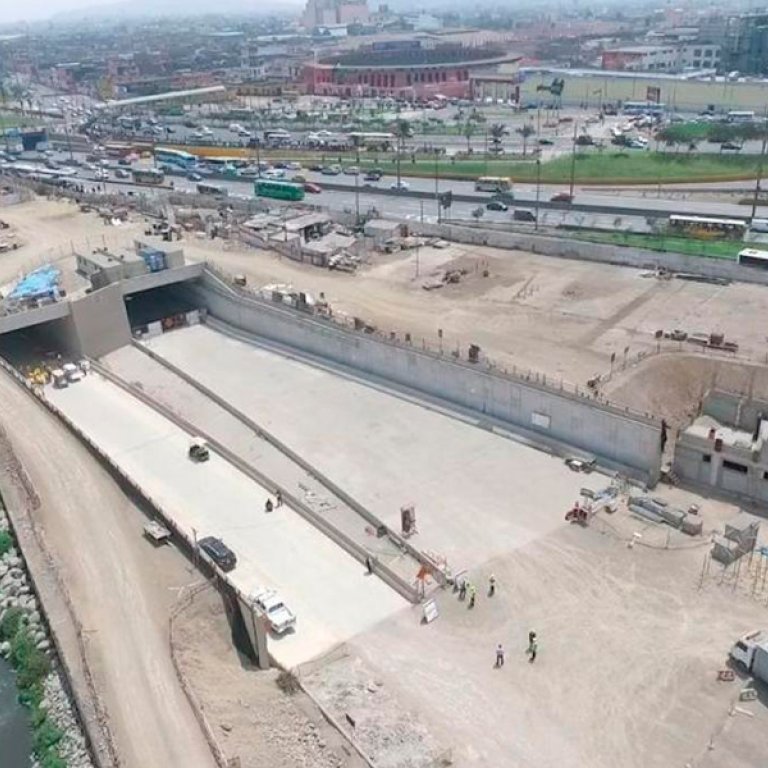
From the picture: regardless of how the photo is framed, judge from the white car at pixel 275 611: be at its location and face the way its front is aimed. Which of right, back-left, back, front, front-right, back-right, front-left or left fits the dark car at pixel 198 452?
back

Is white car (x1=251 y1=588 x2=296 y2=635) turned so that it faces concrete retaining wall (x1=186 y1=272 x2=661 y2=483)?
no

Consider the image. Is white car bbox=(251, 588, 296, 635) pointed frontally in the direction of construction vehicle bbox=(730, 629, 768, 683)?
no

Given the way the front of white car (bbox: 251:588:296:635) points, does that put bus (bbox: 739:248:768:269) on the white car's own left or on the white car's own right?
on the white car's own right

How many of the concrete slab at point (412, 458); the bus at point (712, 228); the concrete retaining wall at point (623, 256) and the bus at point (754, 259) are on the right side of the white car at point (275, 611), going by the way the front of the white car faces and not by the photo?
4

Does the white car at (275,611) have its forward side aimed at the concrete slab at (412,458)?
no

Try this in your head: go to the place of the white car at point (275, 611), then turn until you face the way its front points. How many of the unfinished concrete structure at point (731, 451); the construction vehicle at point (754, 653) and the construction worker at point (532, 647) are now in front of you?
0

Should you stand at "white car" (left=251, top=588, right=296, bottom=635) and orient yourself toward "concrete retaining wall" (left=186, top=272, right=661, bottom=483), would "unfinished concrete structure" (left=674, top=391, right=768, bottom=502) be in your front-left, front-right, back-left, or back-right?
front-right

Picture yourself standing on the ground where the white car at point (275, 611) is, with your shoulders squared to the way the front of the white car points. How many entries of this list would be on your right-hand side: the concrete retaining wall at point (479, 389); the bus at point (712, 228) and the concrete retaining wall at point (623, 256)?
0

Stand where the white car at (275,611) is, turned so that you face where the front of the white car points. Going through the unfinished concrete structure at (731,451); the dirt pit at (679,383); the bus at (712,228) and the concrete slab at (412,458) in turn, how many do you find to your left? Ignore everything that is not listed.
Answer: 4

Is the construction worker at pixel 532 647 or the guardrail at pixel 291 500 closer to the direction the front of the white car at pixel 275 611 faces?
the construction worker

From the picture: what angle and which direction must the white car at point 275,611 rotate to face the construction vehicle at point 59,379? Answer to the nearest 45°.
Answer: approximately 180°

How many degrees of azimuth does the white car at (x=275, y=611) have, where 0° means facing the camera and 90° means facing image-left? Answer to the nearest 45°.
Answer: approximately 315°

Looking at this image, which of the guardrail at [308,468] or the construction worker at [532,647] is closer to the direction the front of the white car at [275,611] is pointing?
the construction worker
